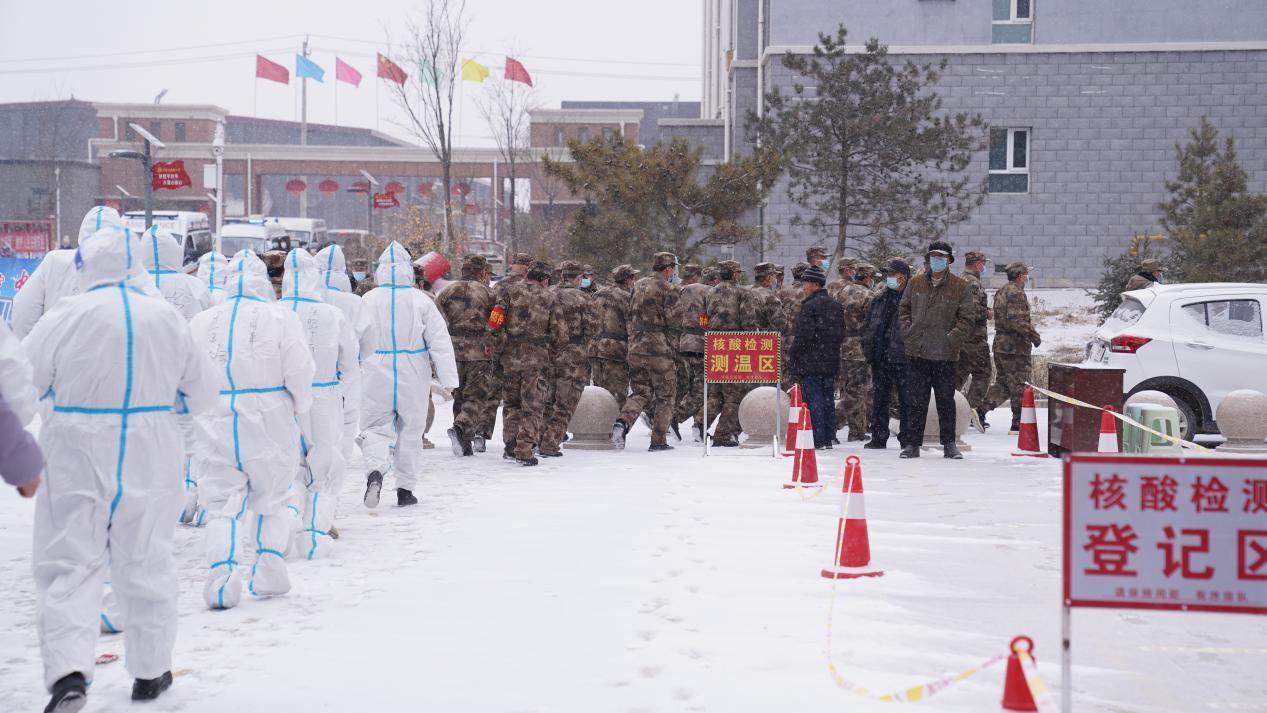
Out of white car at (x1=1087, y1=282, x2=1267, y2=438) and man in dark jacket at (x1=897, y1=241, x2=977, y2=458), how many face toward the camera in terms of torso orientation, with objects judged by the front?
1

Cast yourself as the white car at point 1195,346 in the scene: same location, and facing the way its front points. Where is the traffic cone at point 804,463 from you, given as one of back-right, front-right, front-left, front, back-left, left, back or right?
back

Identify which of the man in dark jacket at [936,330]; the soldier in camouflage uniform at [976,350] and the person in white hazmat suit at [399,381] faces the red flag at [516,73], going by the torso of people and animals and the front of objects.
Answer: the person in white hazmat suit

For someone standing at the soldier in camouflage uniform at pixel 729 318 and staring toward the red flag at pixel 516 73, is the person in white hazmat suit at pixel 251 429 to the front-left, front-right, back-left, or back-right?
back-left

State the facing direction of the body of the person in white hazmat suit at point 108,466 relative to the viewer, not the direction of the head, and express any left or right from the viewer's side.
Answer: facing away from the viewer

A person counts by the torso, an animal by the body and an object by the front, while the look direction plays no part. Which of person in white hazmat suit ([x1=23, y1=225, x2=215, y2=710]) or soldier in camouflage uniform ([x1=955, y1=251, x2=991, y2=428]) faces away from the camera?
the person in white hazmat suit

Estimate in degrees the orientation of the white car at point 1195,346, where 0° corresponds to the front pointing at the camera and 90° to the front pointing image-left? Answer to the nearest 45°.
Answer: approximately 225°

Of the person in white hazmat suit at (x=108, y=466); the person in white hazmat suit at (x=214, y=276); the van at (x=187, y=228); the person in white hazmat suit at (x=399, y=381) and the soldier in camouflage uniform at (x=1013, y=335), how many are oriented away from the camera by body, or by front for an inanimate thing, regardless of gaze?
3

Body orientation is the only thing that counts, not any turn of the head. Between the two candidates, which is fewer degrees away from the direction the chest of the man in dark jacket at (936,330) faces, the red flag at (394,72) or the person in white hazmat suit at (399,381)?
the person in white hazmat suit

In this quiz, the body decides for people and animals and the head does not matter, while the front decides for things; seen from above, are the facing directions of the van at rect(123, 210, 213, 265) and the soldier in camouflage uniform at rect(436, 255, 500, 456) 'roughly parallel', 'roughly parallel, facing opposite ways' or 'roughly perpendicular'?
roughly perpendicular

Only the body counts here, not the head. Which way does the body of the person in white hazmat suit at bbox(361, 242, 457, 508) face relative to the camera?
away from the camera
